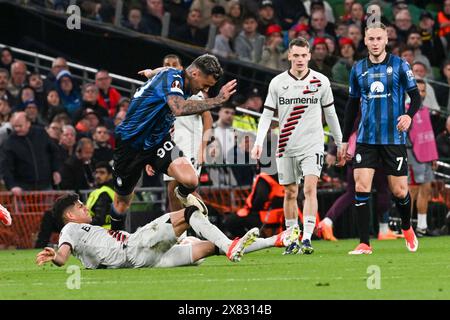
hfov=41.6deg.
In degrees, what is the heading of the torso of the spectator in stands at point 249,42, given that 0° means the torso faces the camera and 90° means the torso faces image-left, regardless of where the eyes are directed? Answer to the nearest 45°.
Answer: approximately 0°

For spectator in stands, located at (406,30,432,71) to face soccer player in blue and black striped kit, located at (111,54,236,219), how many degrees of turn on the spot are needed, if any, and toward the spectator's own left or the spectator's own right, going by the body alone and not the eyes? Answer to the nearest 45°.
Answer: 0° — they already face them

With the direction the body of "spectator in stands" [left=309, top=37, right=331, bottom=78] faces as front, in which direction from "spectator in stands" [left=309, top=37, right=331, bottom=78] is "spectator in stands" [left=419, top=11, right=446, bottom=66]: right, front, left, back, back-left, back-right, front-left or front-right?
back-left

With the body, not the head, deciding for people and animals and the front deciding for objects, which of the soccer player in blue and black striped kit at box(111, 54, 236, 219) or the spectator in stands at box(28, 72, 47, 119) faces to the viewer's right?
the soccer player in blue and black striped kit

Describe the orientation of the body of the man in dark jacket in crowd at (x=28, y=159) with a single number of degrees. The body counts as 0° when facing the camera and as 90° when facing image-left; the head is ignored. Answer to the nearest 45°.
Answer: approximately 0°
